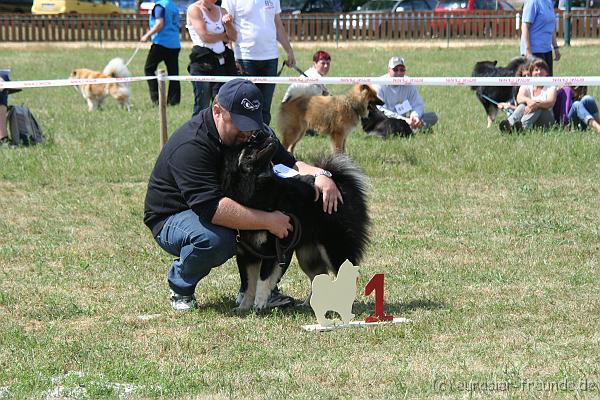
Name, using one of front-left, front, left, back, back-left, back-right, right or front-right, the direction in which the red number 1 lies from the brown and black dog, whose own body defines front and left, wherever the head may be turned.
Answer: right

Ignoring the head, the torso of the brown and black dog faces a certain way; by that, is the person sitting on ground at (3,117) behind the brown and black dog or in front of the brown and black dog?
behind

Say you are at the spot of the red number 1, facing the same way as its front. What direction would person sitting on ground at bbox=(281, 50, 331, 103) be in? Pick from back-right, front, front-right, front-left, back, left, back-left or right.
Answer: back

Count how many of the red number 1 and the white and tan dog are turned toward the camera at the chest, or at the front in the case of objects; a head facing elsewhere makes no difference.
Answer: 1

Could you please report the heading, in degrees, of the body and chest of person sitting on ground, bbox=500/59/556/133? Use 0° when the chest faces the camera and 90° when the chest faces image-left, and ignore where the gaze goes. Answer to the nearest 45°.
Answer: approximately 45°

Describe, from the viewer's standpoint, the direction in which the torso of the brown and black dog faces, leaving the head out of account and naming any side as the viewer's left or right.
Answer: facing to the right of the viewer

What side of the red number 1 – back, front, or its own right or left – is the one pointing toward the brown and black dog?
back

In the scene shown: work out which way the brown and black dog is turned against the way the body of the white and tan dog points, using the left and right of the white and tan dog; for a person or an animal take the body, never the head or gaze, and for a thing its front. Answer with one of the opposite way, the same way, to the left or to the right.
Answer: the opposite way

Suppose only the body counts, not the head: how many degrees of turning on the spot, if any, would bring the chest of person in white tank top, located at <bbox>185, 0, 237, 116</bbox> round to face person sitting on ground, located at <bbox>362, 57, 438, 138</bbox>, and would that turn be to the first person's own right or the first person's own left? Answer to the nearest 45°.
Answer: approximately 90° to the first person's own left

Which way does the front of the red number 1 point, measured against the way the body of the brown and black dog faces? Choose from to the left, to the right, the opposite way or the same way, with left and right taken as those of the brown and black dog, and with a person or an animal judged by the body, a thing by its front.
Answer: to the right

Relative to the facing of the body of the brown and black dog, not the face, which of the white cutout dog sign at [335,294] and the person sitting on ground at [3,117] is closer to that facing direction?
the white cutout dog sign

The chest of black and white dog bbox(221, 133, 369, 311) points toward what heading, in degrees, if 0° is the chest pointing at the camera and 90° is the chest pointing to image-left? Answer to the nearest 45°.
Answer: approximately 45°

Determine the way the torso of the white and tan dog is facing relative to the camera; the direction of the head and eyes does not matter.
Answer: to the viewer's left

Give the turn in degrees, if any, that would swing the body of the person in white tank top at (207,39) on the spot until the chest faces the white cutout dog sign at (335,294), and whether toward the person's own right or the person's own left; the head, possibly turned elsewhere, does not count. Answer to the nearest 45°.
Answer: approximately 45° to the person's own right
